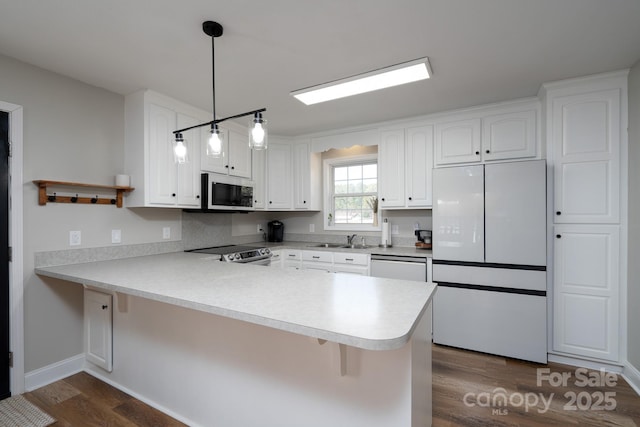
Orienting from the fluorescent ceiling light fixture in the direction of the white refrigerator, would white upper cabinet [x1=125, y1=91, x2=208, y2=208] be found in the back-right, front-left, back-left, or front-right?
back-left

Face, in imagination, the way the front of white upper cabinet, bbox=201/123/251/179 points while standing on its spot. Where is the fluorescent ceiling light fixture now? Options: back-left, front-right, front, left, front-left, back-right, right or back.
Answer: front

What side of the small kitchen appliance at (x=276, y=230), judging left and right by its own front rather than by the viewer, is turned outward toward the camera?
front

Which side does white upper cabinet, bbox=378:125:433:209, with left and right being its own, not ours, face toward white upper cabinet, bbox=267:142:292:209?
right

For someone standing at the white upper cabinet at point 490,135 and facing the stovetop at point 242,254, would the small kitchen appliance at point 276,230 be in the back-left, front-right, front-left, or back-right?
front-right

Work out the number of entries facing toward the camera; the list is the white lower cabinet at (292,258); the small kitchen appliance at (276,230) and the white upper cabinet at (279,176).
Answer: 3

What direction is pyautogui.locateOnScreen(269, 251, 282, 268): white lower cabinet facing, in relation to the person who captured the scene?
facing the viewer and to the right of the viewer

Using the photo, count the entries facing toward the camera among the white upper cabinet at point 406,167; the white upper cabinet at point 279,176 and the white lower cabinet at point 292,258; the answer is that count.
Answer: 3

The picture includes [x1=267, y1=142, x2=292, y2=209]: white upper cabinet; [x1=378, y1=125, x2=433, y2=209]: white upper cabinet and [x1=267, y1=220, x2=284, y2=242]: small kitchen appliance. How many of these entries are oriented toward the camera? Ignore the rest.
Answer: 3

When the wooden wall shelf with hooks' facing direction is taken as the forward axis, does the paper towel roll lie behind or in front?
in front

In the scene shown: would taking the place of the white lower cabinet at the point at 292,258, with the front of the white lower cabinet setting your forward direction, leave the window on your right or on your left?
on your left
